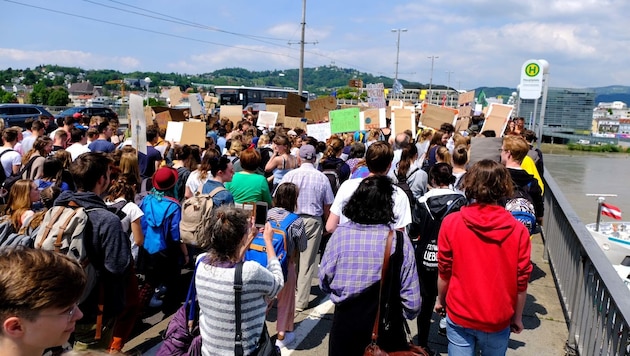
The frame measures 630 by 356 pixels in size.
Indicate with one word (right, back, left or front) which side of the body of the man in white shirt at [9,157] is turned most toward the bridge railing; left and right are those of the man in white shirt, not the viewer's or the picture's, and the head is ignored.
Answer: right

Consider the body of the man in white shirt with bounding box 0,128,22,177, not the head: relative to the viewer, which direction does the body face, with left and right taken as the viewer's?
facing away from the viewer and to the right of the viewer

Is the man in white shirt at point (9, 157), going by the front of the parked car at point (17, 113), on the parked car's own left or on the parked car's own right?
on the parked car's own left

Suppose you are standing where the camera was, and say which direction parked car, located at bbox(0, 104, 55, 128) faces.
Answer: facing to the left of the viewer

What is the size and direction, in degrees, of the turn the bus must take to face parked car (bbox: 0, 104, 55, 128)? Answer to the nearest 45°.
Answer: approximately 45° to its left

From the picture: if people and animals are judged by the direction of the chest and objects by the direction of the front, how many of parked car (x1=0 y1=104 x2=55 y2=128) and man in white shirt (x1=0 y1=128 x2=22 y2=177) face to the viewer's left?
1
